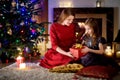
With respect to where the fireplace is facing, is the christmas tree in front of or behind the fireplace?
in front

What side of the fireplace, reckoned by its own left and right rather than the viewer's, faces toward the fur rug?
front

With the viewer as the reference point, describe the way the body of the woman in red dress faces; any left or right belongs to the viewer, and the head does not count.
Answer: facing the viewer and to the right of the viewer

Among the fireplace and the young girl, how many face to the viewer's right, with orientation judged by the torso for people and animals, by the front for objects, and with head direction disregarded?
0

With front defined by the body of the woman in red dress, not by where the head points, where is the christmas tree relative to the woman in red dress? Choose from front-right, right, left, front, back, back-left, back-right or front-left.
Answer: back

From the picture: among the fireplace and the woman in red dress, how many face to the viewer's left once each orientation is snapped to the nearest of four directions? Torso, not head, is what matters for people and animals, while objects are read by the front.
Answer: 0

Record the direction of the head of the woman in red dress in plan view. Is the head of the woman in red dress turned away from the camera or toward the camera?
toward the camera

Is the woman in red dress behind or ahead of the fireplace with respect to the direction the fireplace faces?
ahead

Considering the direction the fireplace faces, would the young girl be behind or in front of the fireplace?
in front

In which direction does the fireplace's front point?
toward the camera

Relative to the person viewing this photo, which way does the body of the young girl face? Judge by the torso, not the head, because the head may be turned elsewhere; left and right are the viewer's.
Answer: facing the viewer and to the left of the viewer
